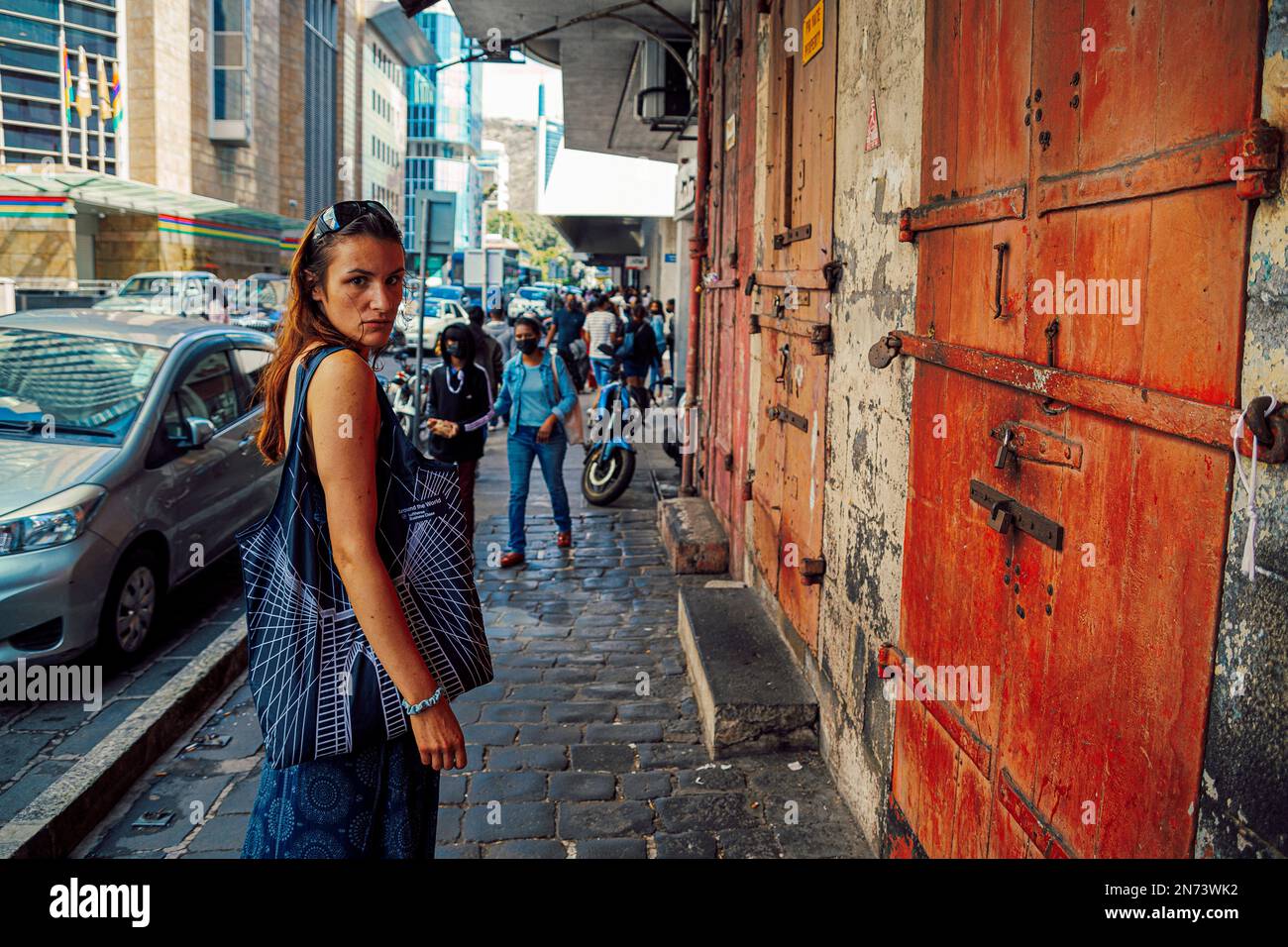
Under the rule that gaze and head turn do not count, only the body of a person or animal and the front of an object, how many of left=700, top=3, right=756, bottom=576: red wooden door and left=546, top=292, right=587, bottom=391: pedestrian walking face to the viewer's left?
1

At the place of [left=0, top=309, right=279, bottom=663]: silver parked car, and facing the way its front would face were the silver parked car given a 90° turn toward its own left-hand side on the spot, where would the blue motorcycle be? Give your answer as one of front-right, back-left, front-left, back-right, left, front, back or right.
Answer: left

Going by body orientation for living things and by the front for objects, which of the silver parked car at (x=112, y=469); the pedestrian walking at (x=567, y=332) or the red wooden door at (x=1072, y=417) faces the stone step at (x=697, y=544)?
the pedestrian walking

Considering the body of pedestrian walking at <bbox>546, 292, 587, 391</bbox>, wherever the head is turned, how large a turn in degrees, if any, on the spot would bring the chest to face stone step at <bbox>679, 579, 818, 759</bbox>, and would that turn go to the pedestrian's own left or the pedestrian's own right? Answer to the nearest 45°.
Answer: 0° — they already face it

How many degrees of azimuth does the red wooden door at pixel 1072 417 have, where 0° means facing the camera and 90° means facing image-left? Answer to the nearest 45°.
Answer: approximately 45°

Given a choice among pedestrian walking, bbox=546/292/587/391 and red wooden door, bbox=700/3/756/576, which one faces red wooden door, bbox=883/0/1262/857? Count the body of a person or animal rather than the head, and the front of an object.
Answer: the pedestrian walking
